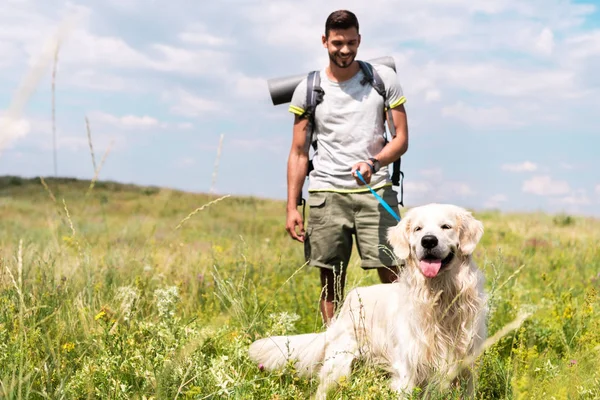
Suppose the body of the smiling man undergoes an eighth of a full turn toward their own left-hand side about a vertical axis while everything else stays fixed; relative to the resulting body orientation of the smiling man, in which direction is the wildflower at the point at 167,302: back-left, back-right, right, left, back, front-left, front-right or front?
right

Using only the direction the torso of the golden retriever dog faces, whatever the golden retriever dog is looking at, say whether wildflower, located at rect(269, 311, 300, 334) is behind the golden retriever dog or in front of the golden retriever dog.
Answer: behind

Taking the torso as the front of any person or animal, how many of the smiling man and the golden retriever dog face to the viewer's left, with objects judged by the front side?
0

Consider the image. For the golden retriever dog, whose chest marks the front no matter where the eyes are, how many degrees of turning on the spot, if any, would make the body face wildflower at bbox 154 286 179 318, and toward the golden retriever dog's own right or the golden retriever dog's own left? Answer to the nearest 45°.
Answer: approximately 135° to the golden retriever dog's own right

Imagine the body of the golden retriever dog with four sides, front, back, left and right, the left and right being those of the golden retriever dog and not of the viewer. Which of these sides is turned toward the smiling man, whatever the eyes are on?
back

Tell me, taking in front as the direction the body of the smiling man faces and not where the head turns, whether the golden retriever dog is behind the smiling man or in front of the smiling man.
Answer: in front

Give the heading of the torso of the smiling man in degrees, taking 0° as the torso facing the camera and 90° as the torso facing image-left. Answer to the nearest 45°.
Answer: approximately 0°

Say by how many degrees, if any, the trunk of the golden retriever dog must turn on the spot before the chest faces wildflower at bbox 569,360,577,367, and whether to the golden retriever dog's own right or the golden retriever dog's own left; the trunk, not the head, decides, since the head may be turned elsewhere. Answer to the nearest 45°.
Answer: approximately 45° to the golden retriever dog's own left
